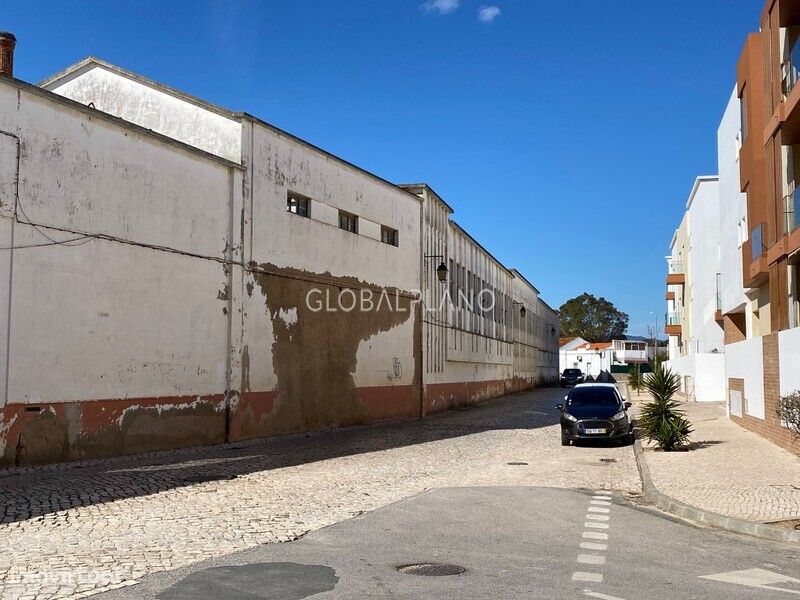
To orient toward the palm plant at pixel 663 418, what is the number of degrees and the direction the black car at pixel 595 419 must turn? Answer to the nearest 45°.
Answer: approximately 45° to its left

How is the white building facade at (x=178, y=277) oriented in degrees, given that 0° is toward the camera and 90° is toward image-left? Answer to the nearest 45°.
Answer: approximately 315°

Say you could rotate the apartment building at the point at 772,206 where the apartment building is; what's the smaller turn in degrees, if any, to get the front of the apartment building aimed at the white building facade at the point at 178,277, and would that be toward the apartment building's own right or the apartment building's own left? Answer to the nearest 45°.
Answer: approximately 45° to the apartment building's own left

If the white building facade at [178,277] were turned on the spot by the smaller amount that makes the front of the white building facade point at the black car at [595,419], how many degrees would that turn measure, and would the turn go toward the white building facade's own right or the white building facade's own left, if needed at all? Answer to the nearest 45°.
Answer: approximately 45° to the white building facade's own left

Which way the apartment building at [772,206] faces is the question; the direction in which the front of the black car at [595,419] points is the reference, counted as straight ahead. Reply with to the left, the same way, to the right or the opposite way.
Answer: to the right

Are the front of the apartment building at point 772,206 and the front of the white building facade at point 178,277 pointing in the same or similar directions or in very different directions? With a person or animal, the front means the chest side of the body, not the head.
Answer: very different directions

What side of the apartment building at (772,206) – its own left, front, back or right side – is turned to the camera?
left

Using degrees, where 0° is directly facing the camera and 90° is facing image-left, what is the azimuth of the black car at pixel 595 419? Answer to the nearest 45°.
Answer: approximately 0°

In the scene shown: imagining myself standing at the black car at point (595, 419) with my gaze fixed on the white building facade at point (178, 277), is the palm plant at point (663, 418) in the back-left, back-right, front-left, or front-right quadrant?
back-left
